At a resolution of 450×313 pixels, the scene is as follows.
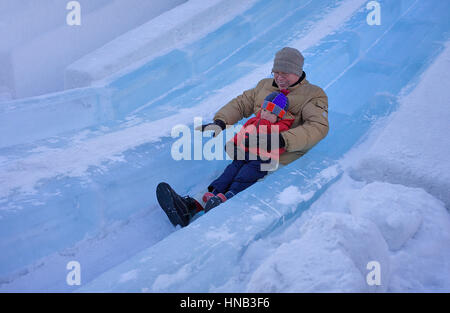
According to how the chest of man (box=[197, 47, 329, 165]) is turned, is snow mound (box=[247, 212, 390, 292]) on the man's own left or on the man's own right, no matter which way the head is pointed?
on the man's own left

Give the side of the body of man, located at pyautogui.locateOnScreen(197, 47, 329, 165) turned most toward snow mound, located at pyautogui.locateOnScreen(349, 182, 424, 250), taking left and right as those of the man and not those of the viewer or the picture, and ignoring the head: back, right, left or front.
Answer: left

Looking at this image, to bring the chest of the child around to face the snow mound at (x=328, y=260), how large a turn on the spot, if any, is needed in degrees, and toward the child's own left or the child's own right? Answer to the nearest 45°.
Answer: approximately 45° to the child's own left

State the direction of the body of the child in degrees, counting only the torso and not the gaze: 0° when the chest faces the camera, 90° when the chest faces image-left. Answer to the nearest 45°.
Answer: approximately 45°
